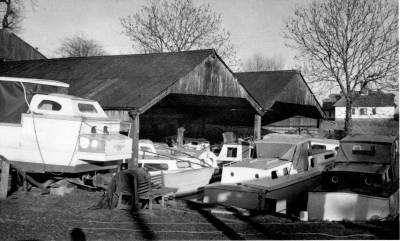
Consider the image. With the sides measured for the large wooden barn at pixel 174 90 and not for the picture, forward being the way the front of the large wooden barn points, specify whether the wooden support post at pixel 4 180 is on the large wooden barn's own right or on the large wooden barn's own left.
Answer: on the large wooden barn's own right

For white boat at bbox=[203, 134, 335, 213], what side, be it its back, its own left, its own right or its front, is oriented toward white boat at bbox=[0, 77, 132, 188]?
front

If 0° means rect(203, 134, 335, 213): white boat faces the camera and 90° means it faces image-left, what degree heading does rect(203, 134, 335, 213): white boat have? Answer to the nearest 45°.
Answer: approximately 45°

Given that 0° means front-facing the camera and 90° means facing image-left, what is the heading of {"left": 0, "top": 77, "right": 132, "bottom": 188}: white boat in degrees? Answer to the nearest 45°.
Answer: approximately 315°

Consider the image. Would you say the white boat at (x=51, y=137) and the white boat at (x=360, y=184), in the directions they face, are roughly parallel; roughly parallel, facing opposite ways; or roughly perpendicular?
roughly perpendicular

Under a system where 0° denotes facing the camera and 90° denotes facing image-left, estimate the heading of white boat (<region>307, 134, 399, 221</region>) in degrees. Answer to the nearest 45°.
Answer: approximately 0°
